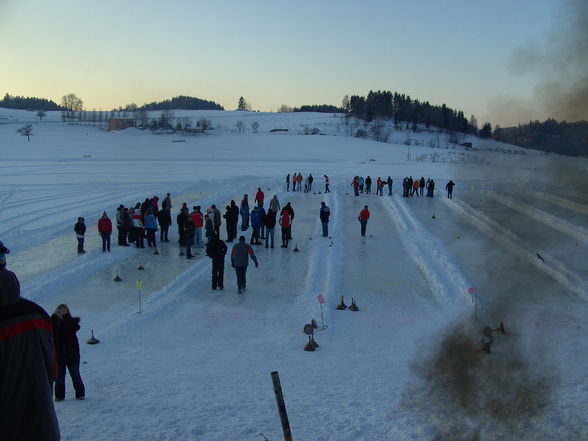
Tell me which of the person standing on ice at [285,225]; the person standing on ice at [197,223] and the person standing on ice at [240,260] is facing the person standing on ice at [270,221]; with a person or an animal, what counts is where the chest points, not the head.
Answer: the person standing on ice at [240,260]

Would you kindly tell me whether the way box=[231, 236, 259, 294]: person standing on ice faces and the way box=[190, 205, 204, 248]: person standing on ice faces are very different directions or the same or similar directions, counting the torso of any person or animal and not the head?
same or similar directions

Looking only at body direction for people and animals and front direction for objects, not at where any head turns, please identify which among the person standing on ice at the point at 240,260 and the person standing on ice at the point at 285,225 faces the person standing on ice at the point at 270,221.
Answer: the person standing on ice at the point at 240,260

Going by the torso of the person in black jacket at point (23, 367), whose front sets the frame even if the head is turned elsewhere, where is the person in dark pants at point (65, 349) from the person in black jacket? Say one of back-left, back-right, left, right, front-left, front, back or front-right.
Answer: front

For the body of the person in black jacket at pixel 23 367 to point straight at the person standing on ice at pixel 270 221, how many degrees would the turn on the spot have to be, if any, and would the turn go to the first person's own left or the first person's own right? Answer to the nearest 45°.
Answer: approximately 45° to the first person's own right

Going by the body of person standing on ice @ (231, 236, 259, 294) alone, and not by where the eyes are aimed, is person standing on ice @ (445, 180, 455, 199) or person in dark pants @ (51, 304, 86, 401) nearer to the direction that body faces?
the person standing on ice

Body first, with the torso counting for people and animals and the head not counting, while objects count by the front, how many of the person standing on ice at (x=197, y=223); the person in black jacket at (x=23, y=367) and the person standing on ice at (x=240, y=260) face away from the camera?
3

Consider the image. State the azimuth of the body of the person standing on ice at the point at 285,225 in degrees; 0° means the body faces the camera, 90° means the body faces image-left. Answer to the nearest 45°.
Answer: approximately 180°

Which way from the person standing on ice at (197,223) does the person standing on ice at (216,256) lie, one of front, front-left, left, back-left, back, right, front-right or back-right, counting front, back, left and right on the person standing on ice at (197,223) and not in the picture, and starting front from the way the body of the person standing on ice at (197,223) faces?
back

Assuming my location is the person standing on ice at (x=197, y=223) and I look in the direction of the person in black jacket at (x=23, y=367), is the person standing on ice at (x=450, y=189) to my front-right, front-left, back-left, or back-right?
back-left

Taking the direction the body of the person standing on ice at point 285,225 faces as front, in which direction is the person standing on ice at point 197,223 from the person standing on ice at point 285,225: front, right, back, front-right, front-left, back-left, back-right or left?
left

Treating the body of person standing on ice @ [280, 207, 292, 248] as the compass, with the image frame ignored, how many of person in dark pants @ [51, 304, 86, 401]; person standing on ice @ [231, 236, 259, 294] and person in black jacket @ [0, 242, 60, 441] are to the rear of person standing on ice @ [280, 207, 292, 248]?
3

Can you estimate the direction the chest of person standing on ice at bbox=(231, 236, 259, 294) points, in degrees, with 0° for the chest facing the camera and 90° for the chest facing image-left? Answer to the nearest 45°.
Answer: approximately 180°

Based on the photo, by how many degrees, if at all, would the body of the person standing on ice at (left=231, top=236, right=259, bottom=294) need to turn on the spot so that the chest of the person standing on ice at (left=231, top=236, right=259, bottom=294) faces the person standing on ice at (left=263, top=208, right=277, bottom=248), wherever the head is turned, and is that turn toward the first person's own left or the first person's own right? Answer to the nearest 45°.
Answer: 0° — they already face them

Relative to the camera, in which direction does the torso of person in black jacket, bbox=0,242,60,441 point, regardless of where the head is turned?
away from the camera

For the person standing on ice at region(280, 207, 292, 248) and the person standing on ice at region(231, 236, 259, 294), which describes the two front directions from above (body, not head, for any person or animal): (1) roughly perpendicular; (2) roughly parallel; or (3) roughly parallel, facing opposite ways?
roughly parallel

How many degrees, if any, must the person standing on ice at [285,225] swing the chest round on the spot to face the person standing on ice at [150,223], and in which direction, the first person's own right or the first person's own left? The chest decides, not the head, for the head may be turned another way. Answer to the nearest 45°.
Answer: approximately 90° to the first person's own left
